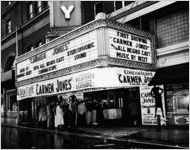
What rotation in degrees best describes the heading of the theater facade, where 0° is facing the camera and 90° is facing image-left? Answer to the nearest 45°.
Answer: approximately 45°

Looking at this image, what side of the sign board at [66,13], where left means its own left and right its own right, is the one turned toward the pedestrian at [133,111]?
left

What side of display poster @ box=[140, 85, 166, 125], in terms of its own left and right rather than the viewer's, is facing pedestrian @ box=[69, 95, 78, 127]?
right

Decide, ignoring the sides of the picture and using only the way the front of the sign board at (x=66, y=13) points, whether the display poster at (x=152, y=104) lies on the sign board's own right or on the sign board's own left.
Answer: on the sign board's own left
